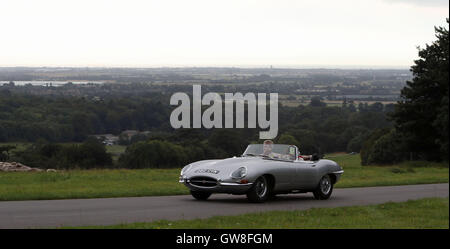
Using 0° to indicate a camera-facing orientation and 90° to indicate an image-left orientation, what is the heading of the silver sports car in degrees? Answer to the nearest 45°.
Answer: approximately 45°
